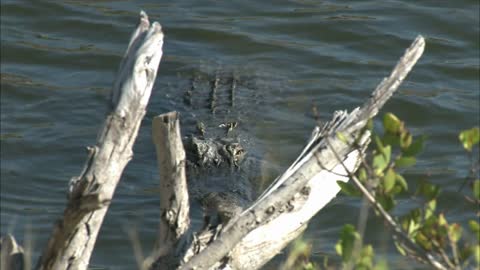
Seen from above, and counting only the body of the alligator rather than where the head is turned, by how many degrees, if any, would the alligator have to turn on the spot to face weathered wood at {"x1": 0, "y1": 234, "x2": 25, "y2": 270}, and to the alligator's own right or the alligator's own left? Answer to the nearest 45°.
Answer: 0° — it already faces it

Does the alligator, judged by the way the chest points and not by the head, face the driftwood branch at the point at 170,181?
yes

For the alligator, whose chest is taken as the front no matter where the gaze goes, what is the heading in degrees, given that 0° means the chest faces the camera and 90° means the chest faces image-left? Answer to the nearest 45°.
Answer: approximately 0°

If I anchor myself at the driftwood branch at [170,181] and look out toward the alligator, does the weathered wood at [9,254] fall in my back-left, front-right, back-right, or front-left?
back-left

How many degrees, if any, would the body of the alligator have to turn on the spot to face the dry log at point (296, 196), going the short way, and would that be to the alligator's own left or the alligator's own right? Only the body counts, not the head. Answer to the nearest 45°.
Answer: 0° — it already faces it

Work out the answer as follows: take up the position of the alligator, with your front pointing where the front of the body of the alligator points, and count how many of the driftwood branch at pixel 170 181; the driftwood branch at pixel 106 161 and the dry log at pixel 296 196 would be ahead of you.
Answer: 3
